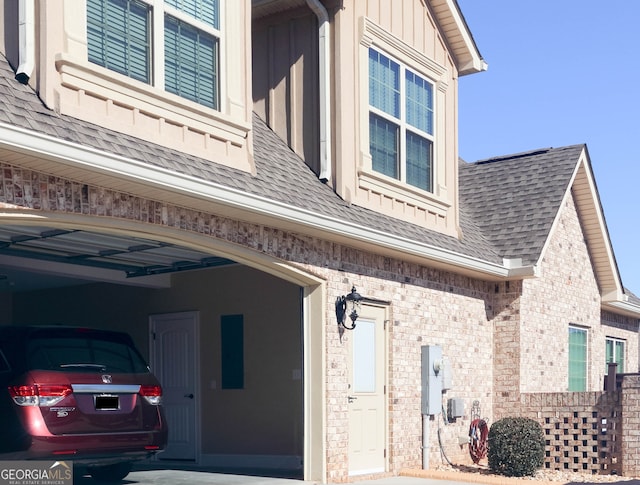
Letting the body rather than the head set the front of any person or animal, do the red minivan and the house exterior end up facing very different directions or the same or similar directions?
very different directions

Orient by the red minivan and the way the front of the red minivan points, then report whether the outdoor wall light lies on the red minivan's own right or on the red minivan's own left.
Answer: on the red minivan's own right

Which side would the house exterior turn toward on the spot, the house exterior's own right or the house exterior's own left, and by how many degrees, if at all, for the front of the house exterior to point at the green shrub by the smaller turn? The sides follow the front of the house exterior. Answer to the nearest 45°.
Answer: approximately 45° to the house exterior's own left

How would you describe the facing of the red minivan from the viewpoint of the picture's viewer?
facing away from the viewer and to the left of the viewer

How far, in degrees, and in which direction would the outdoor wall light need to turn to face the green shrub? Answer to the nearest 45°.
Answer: approximately 90° to its left

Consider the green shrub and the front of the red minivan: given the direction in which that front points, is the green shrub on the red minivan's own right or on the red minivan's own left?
on the red minivan's own right
